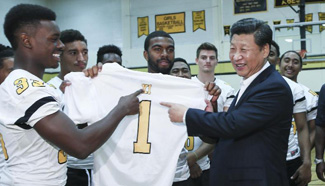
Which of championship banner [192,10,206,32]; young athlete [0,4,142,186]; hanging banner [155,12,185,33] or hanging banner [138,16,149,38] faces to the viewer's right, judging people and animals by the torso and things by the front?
the young athlete

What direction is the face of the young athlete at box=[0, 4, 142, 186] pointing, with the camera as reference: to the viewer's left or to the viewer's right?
to the viewer's right

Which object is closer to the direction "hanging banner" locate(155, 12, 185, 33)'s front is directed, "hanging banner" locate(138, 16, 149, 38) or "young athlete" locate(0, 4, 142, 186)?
the young athlete

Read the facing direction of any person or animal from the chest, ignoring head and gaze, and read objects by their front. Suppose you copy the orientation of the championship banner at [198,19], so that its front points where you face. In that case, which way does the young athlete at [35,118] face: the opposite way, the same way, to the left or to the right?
to the left

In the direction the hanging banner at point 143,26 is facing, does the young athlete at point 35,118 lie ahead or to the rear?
ahead

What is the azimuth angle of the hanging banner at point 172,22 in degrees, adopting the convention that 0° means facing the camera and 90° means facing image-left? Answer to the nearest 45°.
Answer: approximately 0°

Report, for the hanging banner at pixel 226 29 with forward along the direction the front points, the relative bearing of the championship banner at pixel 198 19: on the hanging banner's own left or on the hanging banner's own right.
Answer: on the hanging banner's own right

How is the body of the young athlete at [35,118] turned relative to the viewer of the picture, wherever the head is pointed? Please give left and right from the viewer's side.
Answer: facing to the right of the viewer
